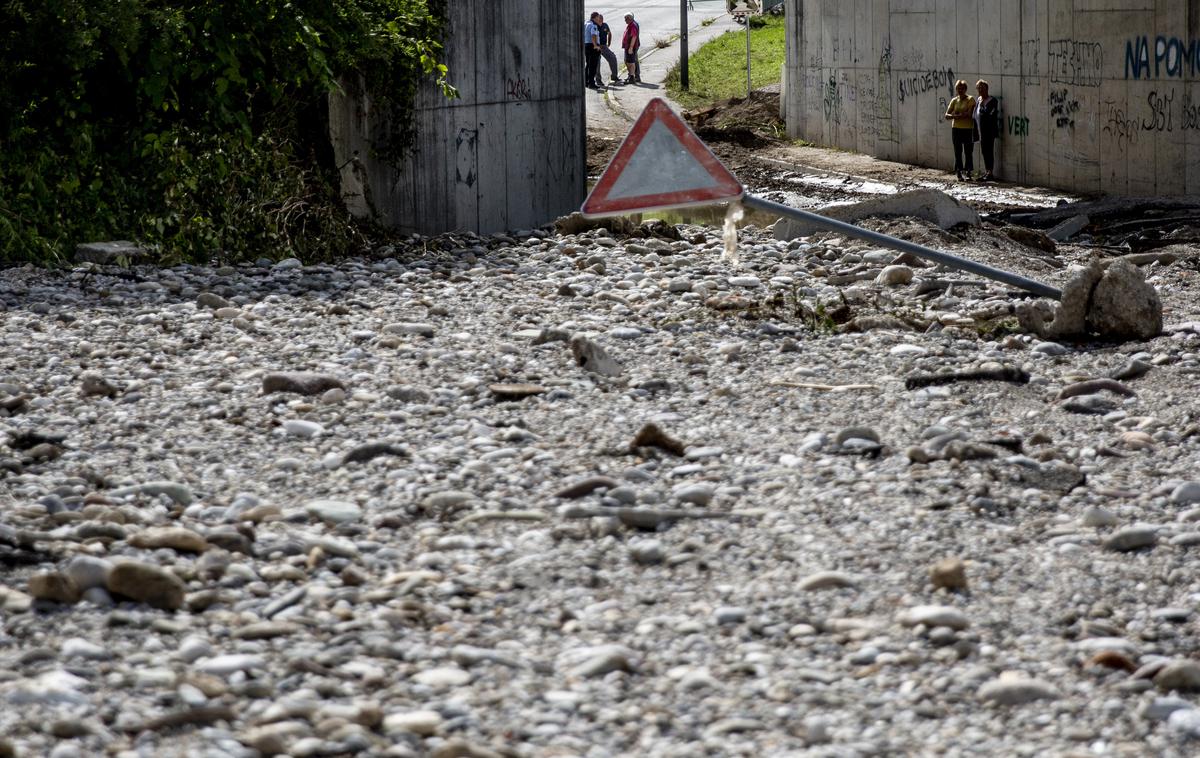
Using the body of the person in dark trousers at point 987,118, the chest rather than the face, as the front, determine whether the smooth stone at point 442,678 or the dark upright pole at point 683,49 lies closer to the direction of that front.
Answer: the smooth stone

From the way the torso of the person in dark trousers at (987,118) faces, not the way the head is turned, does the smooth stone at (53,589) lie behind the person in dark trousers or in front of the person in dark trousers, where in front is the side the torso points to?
in front

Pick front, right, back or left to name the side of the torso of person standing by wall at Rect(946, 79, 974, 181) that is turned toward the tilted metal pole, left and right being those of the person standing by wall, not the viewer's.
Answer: front

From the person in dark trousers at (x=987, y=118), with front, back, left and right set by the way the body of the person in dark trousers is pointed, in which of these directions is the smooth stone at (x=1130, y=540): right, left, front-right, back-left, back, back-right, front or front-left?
front-left

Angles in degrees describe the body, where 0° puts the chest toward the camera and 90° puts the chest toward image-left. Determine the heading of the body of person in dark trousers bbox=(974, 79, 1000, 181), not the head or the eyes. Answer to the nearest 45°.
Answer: approximately 45°

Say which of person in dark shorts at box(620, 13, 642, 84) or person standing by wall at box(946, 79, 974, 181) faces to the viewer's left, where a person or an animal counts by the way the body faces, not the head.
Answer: the person in dark shorts

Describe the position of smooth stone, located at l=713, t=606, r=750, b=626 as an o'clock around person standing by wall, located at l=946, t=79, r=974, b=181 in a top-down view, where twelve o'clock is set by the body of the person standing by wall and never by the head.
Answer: The smooth stone is roughly at 12 o'clock from the person standing by wall.

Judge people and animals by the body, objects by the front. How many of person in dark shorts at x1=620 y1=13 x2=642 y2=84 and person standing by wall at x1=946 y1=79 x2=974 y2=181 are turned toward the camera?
1

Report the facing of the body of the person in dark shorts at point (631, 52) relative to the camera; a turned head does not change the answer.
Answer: to the viewer's left

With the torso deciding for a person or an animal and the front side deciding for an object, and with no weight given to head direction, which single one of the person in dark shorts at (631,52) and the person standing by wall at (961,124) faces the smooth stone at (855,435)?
the person standing by wall

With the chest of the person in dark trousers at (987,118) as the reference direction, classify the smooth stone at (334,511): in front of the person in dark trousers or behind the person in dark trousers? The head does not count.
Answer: in front

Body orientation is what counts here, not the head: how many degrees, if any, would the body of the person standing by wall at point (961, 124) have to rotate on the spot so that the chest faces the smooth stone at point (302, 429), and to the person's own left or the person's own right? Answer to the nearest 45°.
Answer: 0° — they already face it

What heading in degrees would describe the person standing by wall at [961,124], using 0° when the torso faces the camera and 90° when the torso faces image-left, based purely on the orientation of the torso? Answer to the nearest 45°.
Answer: approximately 0°

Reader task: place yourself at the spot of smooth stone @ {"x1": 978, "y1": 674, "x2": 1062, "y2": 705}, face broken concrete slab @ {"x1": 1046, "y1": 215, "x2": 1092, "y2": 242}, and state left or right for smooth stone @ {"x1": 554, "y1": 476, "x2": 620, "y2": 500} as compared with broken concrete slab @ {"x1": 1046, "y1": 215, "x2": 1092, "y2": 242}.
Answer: left

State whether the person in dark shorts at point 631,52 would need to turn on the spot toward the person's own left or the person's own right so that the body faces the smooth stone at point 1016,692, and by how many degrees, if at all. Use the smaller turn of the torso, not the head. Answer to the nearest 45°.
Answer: approximately 90° to the person's own left
